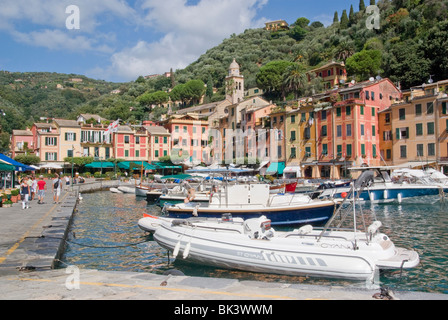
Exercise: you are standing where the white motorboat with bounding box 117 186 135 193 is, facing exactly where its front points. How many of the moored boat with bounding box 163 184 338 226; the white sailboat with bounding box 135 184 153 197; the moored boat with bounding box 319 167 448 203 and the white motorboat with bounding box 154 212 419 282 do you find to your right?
0

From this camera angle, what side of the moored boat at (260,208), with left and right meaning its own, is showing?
right

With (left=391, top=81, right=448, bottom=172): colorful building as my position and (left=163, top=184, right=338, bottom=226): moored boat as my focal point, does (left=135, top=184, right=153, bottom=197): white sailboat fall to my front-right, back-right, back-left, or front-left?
front-right

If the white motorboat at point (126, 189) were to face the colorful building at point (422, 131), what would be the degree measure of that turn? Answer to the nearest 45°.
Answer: approximately 180°

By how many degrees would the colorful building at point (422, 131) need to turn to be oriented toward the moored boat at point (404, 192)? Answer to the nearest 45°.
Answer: approximately 45° to its left

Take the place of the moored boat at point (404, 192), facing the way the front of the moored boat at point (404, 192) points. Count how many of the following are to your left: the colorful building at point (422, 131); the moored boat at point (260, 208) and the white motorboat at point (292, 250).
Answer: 1

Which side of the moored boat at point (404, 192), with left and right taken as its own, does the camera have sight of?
right

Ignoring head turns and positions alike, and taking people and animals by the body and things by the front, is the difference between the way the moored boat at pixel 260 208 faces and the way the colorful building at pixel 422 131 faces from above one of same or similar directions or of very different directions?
very different directions

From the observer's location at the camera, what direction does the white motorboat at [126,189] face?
facing to the left of the viewer
